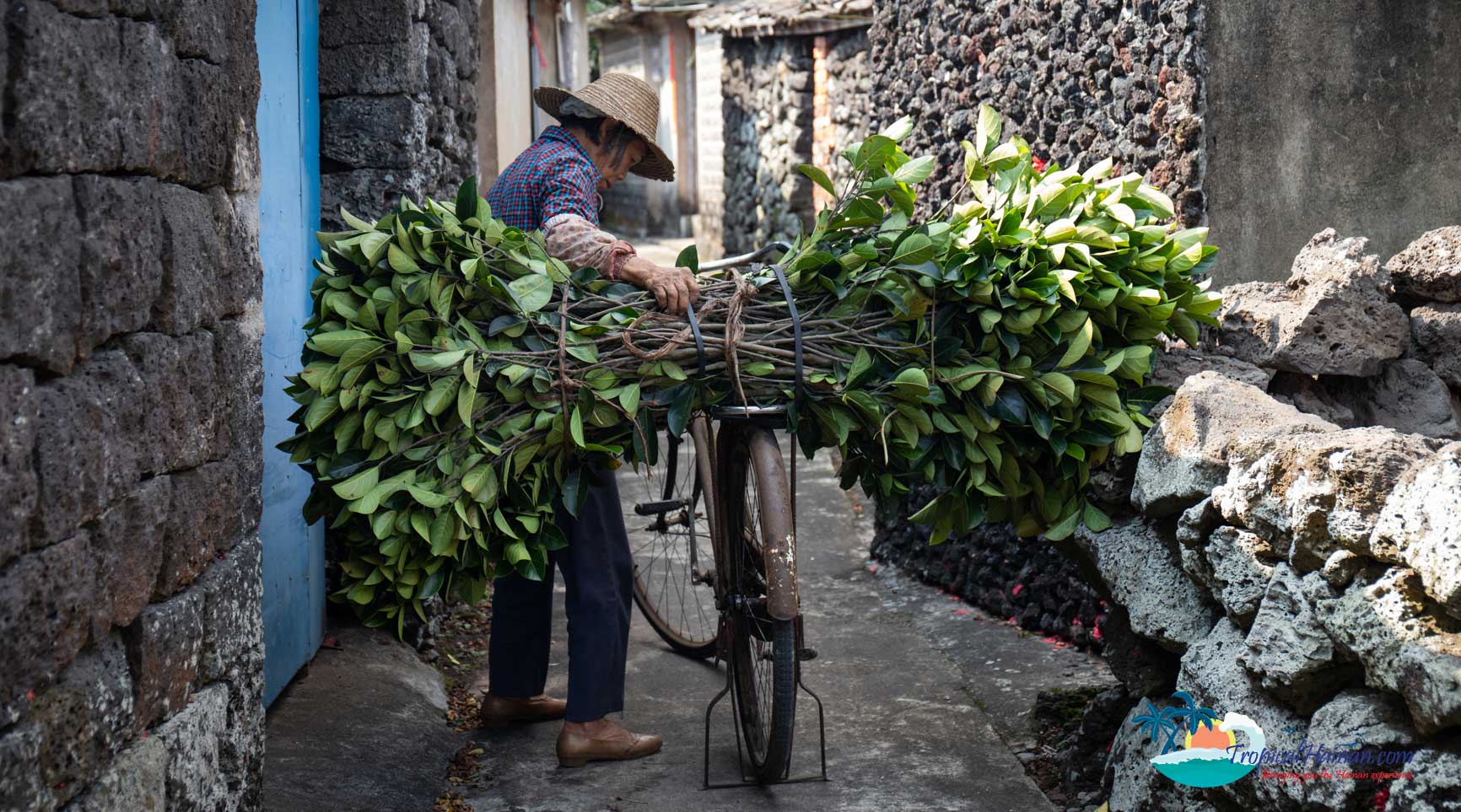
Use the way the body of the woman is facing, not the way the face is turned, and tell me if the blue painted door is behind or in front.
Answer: behind

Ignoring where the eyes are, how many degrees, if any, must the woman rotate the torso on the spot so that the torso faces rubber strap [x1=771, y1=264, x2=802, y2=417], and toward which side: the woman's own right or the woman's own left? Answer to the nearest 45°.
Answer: approximately 45° to the woman's own right

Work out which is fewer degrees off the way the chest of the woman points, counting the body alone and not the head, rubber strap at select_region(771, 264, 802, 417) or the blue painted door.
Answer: the rubber strap

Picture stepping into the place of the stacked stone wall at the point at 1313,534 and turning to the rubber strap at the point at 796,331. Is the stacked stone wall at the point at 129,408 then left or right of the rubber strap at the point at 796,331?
left

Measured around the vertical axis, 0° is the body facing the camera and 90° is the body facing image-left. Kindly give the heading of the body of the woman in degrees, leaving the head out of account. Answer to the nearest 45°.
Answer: approximately 270°
